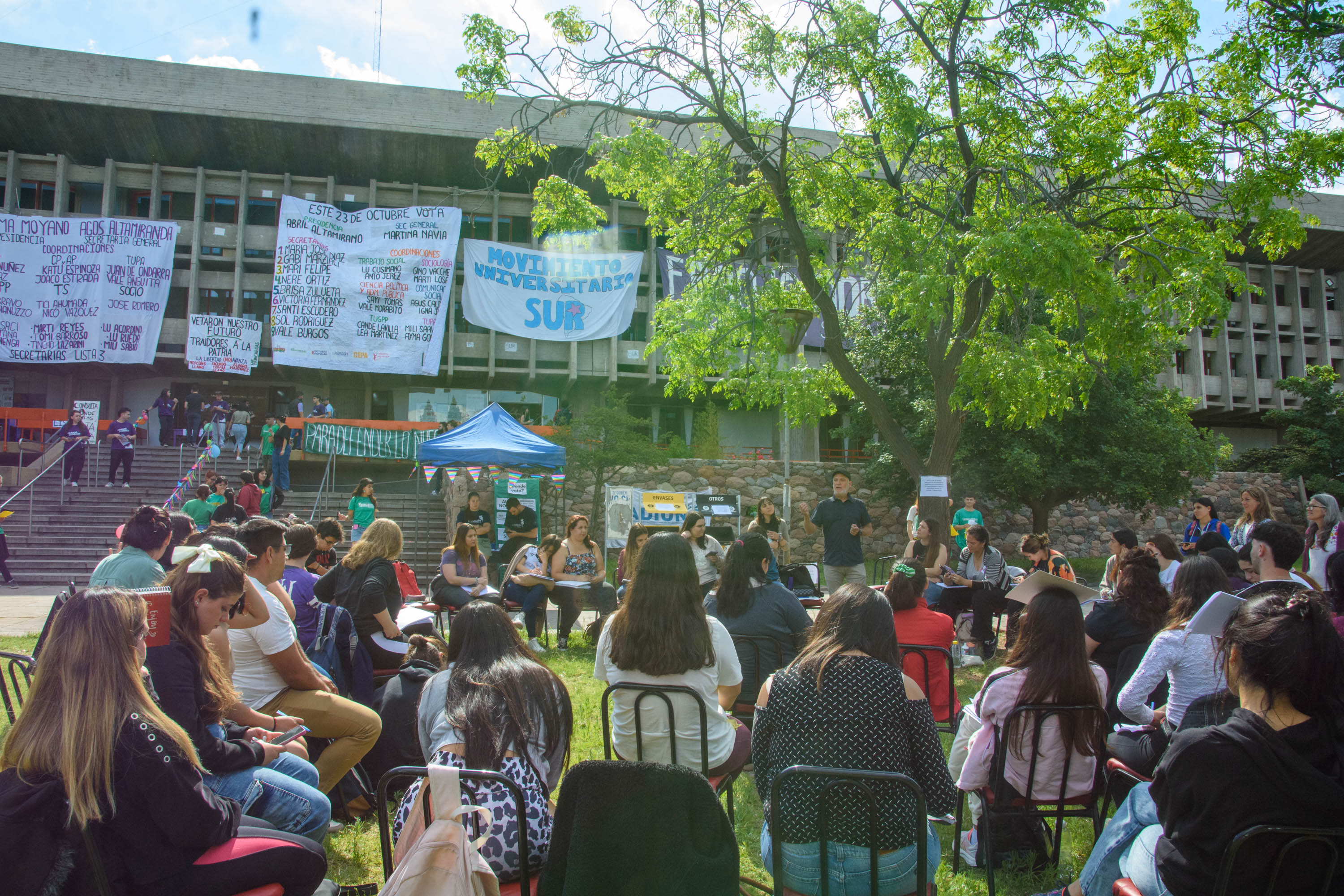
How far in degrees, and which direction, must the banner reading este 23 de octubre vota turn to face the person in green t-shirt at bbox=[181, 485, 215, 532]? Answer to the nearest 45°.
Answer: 0° — it already faces them

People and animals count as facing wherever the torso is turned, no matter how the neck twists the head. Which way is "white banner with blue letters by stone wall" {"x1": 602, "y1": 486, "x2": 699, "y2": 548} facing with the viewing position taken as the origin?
facing the viewer

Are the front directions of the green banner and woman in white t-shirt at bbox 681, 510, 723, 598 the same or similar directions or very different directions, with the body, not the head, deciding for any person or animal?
same or similar directions

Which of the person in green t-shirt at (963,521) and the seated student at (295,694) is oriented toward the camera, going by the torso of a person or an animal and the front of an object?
the person in green t-shirt

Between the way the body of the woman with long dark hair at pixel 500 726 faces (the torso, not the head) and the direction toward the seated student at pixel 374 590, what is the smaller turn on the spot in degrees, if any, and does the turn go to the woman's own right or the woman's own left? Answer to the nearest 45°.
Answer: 0° — they already face them

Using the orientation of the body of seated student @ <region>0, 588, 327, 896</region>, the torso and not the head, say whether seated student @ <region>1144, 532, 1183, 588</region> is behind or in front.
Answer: in front

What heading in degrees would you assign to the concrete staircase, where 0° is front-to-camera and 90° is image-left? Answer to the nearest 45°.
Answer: approximately 0°

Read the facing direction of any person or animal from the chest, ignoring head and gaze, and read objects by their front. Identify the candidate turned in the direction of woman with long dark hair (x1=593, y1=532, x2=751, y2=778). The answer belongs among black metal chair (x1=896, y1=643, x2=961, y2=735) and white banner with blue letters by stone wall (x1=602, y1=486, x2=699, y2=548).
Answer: the white banner with blue letters by stone wall

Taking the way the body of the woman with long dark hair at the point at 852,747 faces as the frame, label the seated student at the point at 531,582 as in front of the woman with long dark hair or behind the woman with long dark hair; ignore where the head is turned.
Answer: in front

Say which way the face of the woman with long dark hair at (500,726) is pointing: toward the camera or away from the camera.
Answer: away from the camera

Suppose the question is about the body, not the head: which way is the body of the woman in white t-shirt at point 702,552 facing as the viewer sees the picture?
toward the camera

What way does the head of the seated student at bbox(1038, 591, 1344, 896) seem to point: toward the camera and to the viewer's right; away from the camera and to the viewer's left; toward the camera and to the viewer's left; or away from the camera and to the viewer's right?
away from the camera and to the viewer's left

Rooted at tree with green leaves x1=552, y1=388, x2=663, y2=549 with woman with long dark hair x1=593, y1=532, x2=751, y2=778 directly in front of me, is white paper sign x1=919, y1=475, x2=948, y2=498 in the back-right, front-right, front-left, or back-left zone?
front-left

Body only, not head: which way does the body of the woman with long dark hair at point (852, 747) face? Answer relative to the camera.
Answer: away from the camera

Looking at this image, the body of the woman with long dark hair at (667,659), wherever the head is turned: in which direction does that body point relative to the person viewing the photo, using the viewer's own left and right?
facing away from the viewer

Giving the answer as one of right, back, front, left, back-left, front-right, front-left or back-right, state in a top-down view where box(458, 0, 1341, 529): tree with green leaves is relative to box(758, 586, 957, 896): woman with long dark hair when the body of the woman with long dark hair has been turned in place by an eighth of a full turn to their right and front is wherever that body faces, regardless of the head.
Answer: front-left

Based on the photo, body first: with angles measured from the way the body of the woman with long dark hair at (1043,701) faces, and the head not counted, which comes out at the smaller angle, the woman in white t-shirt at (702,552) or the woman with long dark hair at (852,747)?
the woman in white t-shirt

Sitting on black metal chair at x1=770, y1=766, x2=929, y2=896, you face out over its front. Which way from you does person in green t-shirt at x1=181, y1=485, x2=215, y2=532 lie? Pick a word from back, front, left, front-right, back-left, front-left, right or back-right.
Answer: front-left

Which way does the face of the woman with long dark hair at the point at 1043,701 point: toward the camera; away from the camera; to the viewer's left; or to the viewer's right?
away from the camera

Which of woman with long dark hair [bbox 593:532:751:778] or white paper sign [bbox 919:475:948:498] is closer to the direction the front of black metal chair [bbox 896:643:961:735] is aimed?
the white paper sign

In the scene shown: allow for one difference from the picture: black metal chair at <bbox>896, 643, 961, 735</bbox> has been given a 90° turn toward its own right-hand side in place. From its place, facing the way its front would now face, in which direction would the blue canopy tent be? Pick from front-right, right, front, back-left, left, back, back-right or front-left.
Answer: back-left
